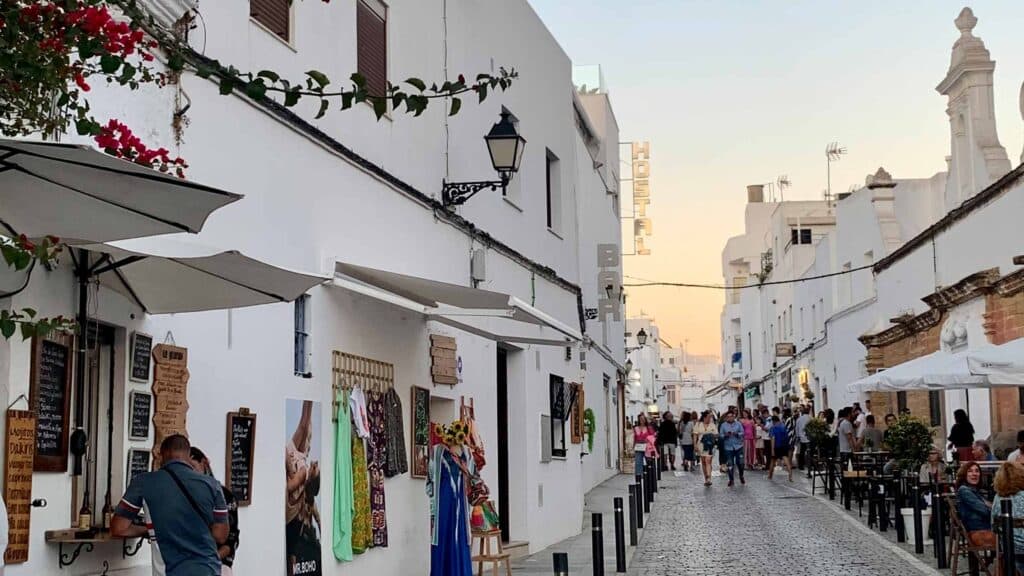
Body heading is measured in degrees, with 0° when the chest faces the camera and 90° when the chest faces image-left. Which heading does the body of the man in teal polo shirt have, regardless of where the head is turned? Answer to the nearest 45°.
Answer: approximately 180°

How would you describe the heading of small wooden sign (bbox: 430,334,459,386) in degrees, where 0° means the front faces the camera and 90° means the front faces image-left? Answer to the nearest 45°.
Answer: approximately 315°

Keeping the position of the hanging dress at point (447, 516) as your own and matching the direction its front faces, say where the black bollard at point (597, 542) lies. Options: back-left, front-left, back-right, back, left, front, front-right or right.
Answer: front-left

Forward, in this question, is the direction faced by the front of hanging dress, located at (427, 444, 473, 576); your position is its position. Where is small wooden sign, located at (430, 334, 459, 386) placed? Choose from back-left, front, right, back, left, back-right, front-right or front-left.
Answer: back-left

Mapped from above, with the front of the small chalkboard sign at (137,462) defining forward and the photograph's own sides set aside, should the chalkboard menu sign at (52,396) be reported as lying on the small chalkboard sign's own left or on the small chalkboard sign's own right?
on the small chalkboard sign's own right

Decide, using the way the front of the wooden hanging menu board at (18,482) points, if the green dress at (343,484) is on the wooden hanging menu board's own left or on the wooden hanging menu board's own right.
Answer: on the wooden hanging menu board's own left

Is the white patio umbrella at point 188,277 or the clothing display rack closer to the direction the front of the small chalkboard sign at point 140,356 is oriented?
the white patio umbrella

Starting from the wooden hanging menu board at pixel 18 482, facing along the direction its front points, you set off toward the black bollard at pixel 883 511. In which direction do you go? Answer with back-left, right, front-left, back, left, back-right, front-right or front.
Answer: left

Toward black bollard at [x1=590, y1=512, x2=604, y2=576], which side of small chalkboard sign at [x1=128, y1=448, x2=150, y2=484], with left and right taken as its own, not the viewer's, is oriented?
left
